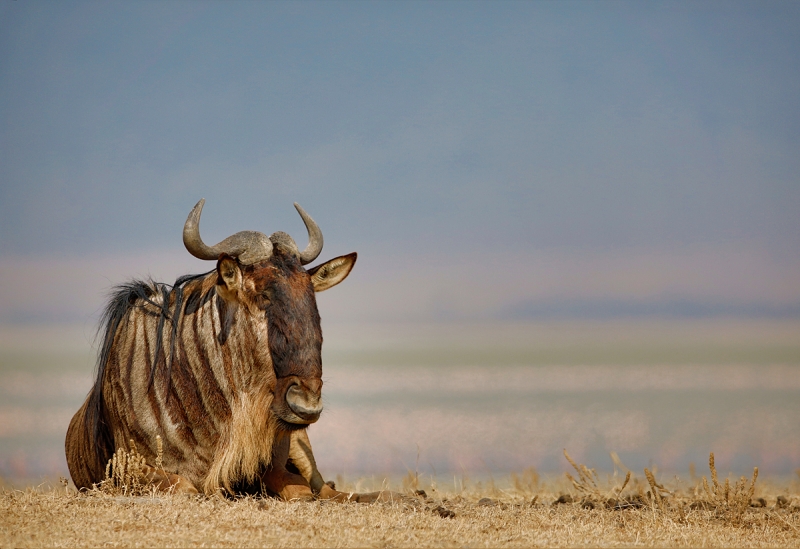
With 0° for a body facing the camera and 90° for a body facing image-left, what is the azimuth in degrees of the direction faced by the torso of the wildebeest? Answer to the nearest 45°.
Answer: approximately 315°
